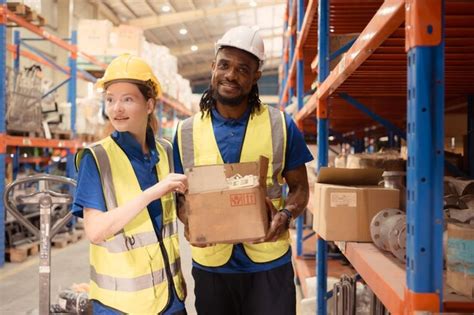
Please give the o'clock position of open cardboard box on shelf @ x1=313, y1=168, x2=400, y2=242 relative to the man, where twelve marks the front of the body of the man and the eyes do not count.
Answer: The open cardboard box on shelf is roughly at 9 o'clock from the man.

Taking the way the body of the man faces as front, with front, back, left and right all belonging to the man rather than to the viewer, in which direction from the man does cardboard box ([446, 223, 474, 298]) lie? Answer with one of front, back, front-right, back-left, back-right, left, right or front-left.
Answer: front-left

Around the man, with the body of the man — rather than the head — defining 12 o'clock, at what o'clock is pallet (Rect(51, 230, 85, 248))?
The pallet is roughly at 5 o'clock from the man.

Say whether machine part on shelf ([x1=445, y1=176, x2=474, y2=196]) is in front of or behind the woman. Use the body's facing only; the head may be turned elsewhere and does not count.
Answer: in front

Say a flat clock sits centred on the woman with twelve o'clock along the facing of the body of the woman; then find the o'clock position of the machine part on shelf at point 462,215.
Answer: The machine part on shelf is roughly at 11 o'clock from the woman.

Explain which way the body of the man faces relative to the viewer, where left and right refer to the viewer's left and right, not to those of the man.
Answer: facing the viewer

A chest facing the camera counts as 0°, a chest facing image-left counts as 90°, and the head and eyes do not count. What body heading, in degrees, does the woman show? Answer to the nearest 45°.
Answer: approximately 315°

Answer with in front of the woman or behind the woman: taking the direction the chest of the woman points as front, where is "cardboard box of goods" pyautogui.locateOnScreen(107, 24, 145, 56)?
behind

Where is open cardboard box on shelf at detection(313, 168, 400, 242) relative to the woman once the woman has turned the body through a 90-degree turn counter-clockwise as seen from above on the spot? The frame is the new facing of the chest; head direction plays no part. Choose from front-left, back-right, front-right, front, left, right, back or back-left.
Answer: front-right

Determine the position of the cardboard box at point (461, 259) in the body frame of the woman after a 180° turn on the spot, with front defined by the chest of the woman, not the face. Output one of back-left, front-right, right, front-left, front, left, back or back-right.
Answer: back

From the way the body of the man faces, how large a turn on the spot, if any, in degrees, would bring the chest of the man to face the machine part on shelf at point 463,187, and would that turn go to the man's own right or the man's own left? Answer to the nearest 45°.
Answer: approximately 90° to the man's own left

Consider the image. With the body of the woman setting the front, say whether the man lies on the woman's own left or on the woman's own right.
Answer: on the woman's own left

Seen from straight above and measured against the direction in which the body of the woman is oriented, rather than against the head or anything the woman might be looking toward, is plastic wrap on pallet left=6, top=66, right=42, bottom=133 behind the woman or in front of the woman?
behind

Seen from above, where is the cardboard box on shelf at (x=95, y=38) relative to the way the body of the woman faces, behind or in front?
behind

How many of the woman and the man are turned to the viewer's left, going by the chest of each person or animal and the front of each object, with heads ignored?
0
